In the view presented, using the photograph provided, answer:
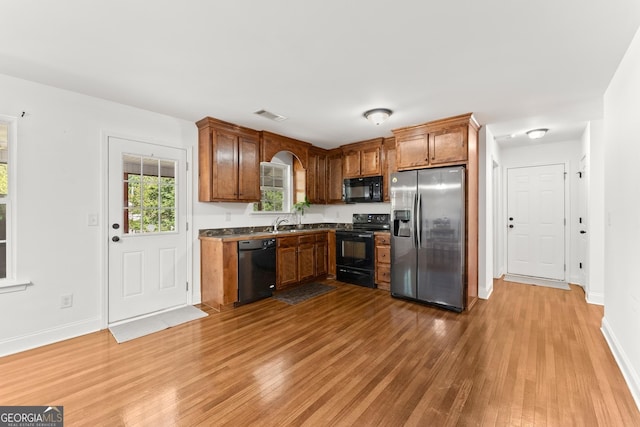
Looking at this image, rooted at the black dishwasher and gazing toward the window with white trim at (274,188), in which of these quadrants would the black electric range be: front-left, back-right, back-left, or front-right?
front-right

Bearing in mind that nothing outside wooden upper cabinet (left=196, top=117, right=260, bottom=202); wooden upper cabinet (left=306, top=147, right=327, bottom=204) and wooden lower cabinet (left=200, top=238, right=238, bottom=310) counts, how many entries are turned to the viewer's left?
0

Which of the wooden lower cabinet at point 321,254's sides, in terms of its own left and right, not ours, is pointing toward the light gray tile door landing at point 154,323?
right

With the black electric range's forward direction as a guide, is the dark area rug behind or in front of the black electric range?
in front

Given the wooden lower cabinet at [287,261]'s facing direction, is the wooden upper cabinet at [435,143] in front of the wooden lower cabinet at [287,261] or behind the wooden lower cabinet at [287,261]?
in front

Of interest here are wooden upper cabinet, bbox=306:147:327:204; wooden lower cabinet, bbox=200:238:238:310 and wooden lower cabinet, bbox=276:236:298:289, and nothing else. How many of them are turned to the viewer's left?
0

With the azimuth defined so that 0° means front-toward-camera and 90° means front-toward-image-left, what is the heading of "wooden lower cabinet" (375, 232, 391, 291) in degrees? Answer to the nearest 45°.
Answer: approximately 45°

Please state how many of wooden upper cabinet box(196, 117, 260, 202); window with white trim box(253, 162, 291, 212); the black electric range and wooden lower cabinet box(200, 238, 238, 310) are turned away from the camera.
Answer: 0

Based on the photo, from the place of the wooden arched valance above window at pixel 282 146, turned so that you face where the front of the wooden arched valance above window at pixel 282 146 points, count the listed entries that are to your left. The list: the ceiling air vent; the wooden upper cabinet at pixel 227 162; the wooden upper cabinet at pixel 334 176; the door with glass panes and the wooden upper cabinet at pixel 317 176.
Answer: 2

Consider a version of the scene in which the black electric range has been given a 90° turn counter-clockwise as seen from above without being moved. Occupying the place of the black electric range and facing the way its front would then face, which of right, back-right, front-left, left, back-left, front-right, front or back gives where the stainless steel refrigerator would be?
front

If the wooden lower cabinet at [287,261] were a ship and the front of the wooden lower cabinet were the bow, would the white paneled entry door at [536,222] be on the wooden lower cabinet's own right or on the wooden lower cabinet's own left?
on the wooden lower cabinet's own left

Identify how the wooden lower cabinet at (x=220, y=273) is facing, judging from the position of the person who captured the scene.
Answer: facing the viewer and to the right of the viewer

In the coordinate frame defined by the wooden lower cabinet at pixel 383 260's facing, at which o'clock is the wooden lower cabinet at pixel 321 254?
the wooden lower cabinet at pixel 321 254 is roughly at 2 o'clock from the wooden lower cabinet at pixel 383 260.

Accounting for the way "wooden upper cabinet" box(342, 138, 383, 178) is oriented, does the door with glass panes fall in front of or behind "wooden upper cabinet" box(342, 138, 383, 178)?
in front

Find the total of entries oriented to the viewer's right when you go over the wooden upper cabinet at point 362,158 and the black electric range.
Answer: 0

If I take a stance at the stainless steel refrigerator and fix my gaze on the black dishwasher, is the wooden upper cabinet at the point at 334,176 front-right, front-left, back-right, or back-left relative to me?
front-right

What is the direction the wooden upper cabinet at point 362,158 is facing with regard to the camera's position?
facing the viewer and to the left of the viewer

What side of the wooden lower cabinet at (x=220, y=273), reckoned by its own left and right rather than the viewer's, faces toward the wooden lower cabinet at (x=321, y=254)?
left
